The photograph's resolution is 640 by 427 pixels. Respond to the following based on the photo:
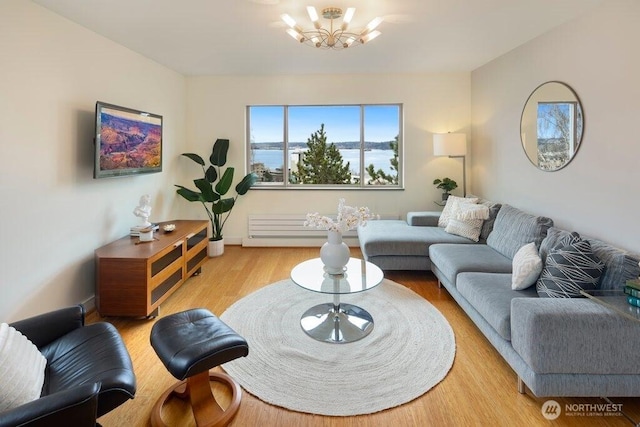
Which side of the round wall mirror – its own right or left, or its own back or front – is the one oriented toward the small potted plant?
right

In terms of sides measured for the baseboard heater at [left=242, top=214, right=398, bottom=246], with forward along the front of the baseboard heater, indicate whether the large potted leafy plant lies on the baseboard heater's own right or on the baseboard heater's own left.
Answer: on the baseboard heater's own right

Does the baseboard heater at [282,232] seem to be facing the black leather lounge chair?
yes

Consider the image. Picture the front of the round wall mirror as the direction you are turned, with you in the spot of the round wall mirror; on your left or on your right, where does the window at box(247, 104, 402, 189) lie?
on your right

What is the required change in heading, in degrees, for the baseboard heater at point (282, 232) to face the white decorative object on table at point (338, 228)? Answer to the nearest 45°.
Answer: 0° — it already faces it

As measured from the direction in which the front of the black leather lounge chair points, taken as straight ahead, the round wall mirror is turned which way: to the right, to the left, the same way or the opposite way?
the opposite way

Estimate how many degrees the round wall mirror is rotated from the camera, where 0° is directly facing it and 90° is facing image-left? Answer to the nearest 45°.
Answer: approximately 45°

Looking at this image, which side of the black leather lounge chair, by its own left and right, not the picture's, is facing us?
right

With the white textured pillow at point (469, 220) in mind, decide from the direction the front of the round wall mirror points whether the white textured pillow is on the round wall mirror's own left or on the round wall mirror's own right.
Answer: on the round wall mirror's own right
